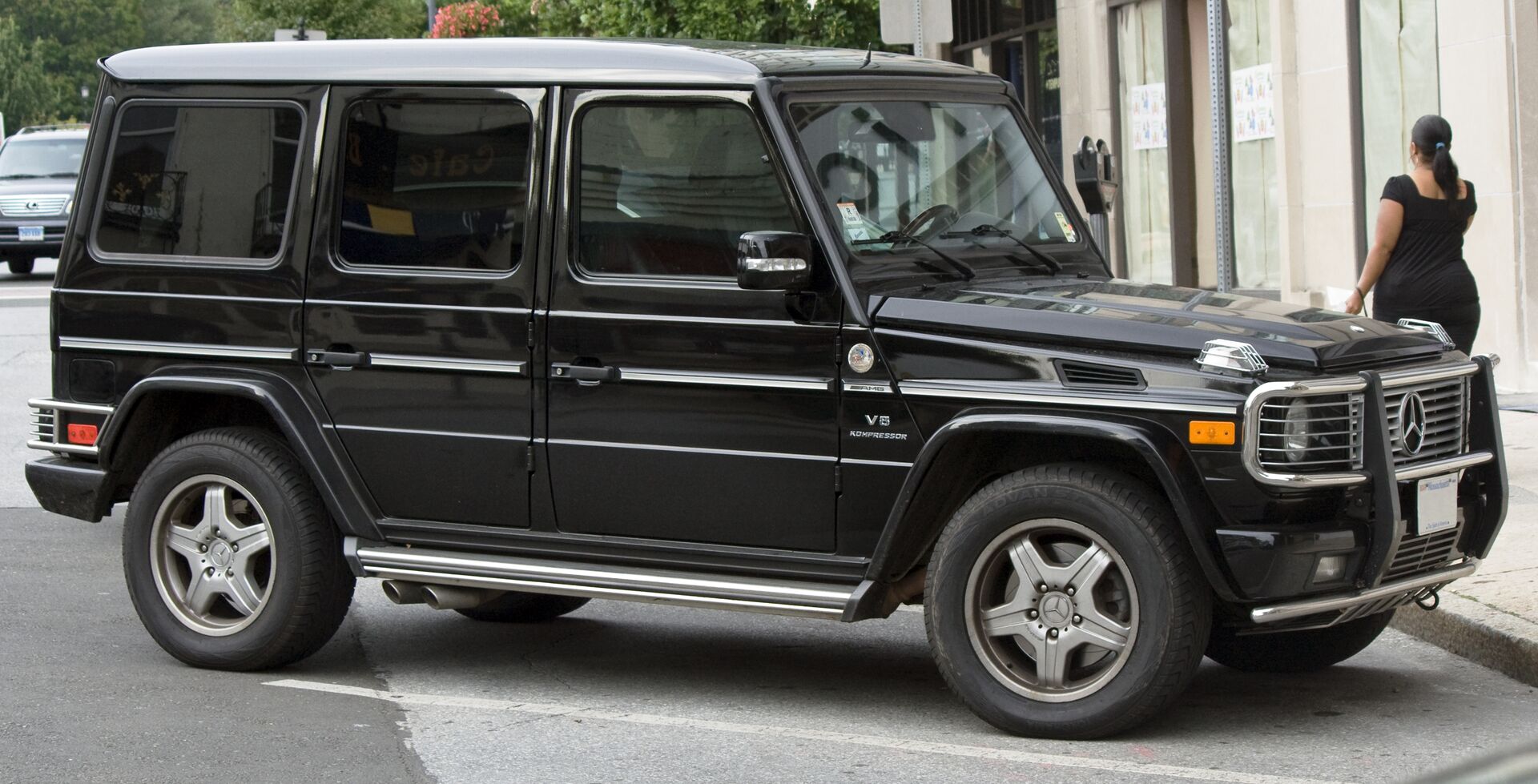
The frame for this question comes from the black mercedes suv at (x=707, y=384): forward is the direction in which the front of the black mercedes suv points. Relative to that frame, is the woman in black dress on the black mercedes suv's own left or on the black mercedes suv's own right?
on the black mercedes suv's own left

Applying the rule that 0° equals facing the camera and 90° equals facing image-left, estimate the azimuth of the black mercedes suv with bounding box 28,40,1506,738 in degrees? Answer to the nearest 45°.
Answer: approximately 315°

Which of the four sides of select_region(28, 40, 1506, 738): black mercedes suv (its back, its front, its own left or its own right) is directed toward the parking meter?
left
